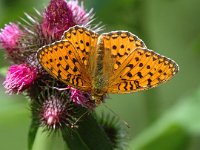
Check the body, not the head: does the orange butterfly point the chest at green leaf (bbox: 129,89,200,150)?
no

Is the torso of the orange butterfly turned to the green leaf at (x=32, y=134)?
no
